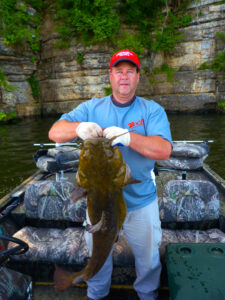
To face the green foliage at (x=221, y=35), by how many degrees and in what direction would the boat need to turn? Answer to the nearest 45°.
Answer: approximately 135° to its left

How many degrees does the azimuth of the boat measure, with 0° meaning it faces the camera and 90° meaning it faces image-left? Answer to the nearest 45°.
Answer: approximately 0°

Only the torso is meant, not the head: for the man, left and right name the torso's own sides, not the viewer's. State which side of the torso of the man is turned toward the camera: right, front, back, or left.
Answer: front

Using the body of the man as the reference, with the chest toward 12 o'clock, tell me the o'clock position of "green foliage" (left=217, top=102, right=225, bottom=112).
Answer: The green foliage is roughly at 7 o'clock from the man.

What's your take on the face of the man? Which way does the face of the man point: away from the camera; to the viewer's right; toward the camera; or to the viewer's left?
toward the camera

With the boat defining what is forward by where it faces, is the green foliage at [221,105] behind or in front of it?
behind
